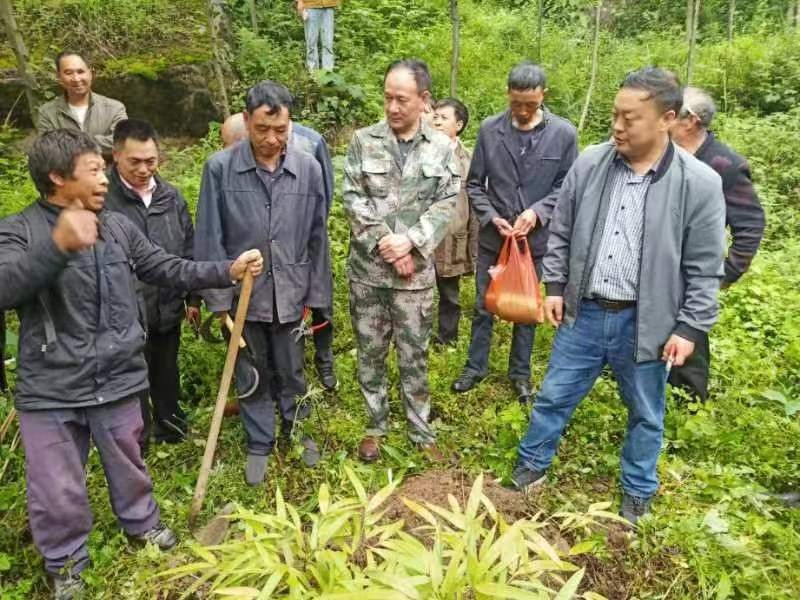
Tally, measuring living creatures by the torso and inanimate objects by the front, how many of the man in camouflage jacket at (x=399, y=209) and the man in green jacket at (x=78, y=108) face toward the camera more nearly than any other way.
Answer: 2

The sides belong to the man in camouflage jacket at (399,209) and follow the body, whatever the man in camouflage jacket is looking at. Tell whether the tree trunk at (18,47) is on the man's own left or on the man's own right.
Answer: on the man's own right

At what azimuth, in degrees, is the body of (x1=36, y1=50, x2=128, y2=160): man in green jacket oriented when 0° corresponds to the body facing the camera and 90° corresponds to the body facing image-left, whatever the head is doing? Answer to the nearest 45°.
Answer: approximately 0°

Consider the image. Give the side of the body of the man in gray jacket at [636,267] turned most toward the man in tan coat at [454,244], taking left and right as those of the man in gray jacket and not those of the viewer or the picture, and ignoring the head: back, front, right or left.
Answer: right

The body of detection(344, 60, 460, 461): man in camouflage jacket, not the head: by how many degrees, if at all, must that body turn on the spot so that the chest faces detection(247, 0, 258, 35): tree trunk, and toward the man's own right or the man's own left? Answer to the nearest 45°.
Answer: approximately 180°
